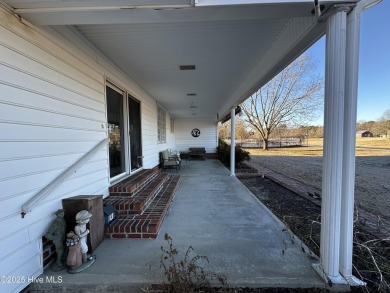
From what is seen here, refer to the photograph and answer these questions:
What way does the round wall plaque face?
toward the camera

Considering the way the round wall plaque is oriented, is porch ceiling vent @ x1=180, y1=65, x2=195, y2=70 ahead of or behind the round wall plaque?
ahead

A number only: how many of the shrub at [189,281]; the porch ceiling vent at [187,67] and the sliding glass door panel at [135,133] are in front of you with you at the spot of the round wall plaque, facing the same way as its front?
3

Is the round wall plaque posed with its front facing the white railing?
yes

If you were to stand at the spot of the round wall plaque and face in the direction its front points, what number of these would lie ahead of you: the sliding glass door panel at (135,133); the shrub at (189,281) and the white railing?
3

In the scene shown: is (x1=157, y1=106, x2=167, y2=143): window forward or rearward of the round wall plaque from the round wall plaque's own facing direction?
forward

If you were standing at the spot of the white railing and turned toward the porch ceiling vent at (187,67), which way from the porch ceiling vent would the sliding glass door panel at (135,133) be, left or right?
left

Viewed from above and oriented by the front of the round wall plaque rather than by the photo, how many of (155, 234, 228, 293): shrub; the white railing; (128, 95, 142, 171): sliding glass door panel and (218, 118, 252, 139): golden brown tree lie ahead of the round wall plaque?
3

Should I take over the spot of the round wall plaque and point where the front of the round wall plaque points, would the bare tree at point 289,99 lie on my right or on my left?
on my left

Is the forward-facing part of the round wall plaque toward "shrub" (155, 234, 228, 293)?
yes
